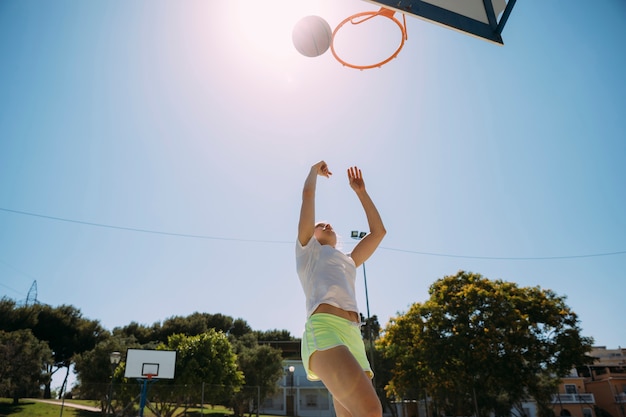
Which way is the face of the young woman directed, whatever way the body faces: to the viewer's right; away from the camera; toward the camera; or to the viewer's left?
toward the camera

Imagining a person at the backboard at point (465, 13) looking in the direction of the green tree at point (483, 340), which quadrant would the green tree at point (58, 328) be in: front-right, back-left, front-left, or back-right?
front-left

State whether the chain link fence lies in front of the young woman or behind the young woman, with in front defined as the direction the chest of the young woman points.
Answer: behind

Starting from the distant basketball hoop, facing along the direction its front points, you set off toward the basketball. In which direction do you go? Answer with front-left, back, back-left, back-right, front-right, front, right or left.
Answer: front

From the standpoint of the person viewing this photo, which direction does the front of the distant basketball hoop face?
facing the viewer

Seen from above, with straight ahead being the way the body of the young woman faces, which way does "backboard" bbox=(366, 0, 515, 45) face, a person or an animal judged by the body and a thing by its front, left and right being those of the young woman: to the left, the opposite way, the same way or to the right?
the opposite way

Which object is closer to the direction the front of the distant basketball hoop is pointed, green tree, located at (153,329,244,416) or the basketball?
the basketball

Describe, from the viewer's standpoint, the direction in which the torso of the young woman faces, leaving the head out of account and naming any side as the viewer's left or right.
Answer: facing the viewer and to the right of the viewer
